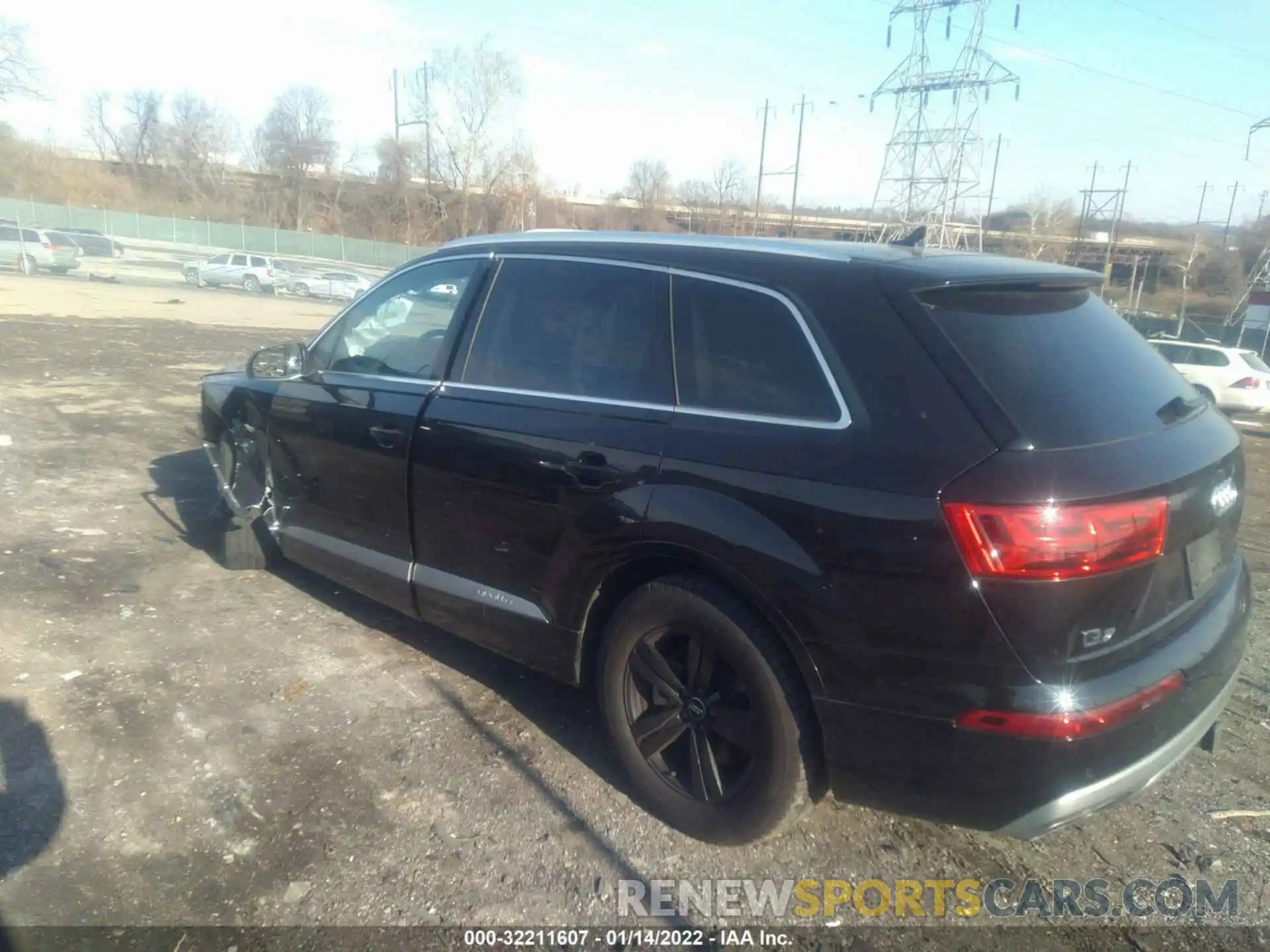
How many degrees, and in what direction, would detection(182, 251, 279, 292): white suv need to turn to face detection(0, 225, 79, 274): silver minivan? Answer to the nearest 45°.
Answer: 0° — it already faces it

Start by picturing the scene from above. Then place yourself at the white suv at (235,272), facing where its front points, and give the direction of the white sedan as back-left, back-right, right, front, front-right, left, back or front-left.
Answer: back

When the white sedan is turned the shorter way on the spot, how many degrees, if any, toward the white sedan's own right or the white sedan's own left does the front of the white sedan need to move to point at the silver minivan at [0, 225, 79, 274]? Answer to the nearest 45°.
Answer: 0° — it already faces it

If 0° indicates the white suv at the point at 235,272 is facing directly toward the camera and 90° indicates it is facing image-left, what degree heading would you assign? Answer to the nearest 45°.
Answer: approximately 90°

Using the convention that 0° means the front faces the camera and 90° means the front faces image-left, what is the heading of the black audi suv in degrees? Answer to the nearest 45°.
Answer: approximately 135°

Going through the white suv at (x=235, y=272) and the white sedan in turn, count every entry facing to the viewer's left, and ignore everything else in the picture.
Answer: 2

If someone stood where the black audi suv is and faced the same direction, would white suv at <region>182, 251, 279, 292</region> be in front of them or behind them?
in front

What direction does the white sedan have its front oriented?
to the viewer's left

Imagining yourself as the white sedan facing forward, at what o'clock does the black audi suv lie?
The black audi suv is roughly at 9 o'clock from the white sedan.

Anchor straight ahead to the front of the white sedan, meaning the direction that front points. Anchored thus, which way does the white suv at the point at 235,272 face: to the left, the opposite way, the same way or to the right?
the same way

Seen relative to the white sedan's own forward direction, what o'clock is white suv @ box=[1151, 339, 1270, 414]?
The white suv is roughly at 8 o'clock from the white sedan.

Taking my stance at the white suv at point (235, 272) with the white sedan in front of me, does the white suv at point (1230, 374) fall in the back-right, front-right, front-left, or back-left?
front-right

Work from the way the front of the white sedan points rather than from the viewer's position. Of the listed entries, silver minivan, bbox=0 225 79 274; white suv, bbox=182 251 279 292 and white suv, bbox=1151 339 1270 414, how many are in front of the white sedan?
2

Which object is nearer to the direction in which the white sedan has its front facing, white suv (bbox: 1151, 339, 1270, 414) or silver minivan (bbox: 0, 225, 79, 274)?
the silver minivan
